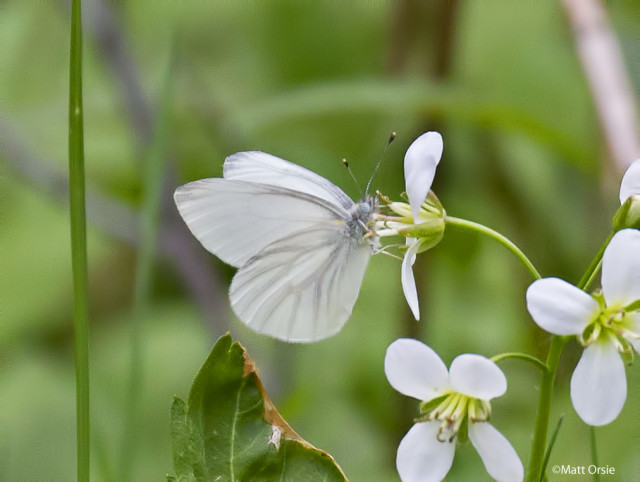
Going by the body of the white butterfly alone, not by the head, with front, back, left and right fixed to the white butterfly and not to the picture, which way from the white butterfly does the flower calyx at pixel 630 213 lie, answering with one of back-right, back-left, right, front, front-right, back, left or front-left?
front-right

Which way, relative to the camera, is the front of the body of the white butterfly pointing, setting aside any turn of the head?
to the viewer's right
